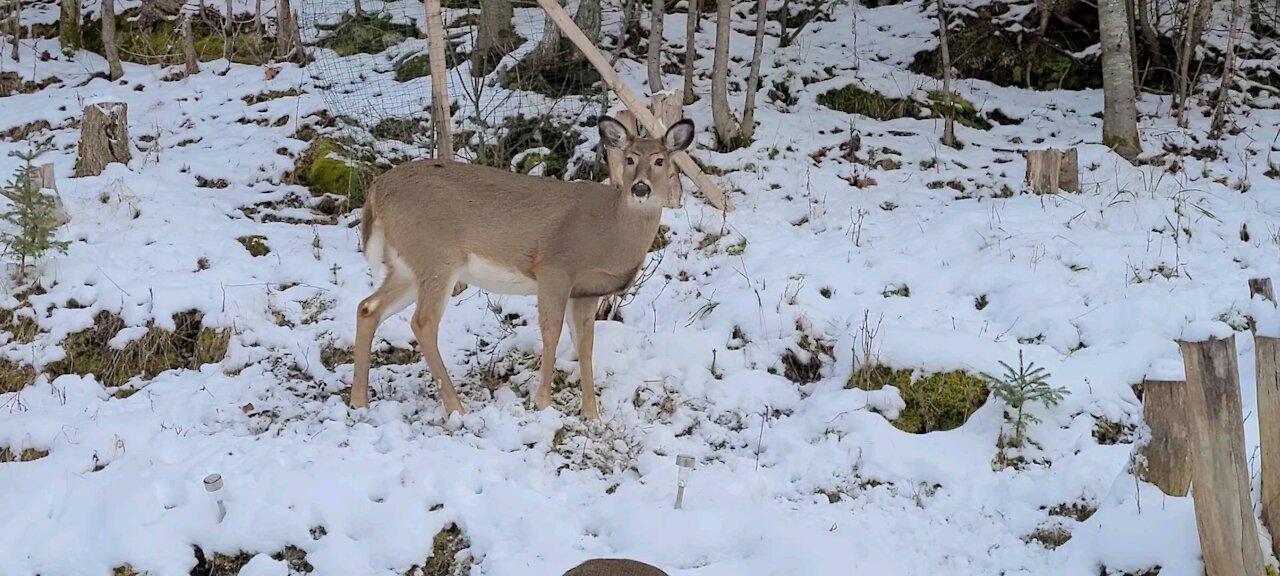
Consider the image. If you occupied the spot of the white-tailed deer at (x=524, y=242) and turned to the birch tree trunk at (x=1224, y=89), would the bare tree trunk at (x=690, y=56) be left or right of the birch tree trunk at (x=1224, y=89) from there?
left

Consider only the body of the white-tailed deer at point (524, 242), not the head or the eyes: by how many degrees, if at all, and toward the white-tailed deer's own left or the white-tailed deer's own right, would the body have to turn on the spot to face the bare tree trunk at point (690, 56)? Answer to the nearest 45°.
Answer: approximately 90° to the white-tailed deer's own left

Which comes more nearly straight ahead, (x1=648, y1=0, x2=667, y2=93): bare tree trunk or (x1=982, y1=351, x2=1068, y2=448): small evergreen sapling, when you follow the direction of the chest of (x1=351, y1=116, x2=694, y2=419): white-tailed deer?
the small evergreen sapling

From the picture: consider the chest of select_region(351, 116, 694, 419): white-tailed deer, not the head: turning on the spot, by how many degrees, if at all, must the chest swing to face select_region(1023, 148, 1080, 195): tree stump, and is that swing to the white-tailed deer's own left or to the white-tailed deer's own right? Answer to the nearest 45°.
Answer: approximately 45° to the white-tailed deer's own left

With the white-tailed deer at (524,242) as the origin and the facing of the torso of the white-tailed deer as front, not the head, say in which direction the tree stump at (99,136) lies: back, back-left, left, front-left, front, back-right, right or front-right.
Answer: back-left

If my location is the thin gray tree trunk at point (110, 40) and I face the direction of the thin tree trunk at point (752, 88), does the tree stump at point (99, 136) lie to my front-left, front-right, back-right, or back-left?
front-right

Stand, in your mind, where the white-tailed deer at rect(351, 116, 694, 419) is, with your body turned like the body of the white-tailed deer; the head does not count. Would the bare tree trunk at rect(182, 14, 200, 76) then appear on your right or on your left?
on your left

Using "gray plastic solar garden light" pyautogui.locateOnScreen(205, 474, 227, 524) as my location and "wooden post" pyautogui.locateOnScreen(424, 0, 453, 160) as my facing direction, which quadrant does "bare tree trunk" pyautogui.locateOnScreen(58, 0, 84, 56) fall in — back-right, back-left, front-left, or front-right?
front-left

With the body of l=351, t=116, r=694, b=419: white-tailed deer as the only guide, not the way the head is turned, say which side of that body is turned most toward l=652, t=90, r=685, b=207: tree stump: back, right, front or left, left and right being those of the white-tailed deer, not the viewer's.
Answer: left

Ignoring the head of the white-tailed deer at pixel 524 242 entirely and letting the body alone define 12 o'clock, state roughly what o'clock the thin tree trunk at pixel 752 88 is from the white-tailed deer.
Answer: The thin tree trunk is roughly at 10 o'clock from the white-tailed deer.

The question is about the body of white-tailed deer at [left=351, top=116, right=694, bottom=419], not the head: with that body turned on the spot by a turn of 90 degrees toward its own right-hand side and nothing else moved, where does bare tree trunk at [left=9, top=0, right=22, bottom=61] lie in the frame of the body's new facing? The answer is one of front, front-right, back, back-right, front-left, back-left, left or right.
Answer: back-right

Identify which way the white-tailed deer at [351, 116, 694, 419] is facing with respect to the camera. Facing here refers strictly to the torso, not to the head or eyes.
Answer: to the viewer's right

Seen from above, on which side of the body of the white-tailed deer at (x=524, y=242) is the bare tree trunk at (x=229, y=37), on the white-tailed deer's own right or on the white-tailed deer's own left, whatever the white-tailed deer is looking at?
on the white-tailed deer's own left

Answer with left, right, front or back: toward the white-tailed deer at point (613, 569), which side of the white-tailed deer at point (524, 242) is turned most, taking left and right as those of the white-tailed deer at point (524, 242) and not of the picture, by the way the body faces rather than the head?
right

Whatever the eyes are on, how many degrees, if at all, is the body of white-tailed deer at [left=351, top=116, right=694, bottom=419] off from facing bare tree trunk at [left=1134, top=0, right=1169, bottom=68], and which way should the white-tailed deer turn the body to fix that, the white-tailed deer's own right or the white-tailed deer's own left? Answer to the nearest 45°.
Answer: approximately 45° to the white-tailed deer's own left

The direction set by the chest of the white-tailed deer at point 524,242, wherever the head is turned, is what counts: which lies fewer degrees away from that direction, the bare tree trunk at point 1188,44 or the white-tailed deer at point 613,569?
the bare tree trunk

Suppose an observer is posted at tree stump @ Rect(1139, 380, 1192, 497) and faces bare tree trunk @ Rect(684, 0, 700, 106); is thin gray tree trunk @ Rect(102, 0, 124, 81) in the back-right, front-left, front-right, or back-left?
front-left
